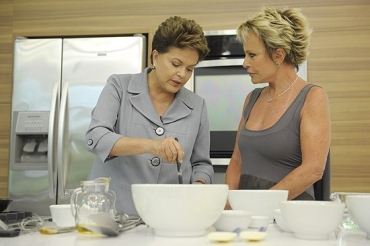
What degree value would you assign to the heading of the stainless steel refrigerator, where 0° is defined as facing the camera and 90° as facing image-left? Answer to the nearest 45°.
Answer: approximately 0°

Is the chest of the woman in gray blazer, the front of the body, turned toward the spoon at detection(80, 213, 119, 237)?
yes

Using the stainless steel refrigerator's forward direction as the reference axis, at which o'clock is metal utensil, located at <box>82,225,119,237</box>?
The metal utensil is roughly at 12 o'clock from the stainless steel refrigerator.

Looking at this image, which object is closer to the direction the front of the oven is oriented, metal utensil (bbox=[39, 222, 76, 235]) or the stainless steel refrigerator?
the metal utensil

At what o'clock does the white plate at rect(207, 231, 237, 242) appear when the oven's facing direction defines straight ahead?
The white plate is roughly at 12 o'clock from the oven.

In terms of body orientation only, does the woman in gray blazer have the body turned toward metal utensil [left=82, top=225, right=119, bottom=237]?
yes

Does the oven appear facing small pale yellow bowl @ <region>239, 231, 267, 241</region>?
yes

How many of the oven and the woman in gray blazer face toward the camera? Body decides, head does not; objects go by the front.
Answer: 2

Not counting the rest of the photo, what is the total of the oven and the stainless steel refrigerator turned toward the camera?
2

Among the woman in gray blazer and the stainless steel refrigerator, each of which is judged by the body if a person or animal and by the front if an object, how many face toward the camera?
2

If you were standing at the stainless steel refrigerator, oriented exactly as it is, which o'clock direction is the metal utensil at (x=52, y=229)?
The metal utensil is roughly at 12 o'clock from the stainless steel refrigerator.
